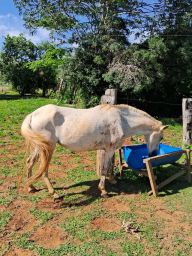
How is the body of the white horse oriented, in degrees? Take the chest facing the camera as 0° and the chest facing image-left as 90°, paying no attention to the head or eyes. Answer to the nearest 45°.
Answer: approximately 270°

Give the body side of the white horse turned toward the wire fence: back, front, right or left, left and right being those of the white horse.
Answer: left

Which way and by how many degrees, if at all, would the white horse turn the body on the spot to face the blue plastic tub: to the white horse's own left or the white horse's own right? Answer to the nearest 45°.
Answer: approximately 45° to the white horse's own left

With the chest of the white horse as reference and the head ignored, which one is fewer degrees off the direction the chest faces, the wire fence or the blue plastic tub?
the blue plastic tub

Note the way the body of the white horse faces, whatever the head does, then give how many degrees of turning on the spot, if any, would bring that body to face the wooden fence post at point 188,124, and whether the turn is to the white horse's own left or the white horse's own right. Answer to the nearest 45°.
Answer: approximately 45° to the white horse's own left
